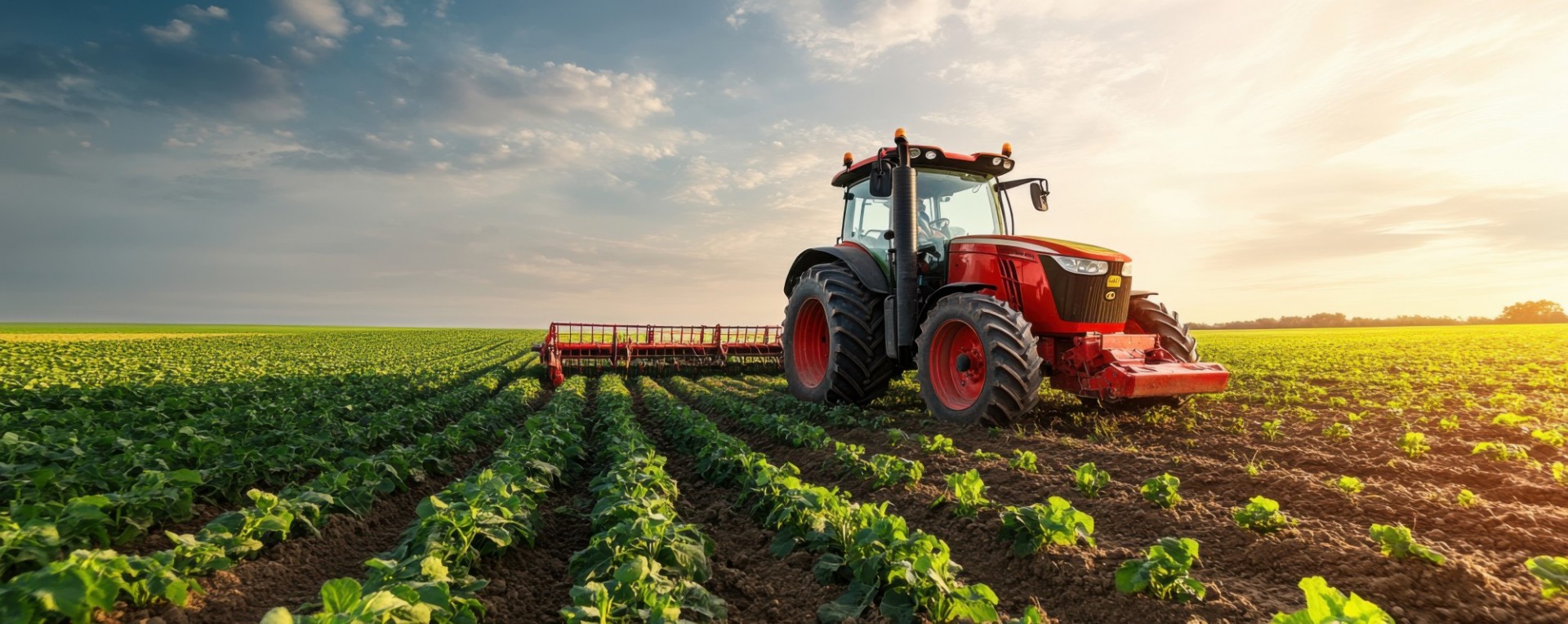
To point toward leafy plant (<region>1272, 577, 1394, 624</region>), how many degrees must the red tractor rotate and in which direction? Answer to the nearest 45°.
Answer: approximately 45° to its right

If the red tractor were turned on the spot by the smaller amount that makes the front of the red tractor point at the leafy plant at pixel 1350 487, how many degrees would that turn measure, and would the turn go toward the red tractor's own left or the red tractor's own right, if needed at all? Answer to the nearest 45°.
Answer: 0° — it already faces it

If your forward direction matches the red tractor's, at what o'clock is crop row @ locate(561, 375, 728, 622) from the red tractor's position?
The crop row is roughly at 2 o'clock from the red tractor.

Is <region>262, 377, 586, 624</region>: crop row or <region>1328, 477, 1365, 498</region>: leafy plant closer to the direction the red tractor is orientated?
the leafy plant

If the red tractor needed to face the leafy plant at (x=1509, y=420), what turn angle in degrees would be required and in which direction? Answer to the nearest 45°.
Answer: approximately 45° to its left

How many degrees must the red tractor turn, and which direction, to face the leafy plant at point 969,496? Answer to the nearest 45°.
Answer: approximately 45° to its right

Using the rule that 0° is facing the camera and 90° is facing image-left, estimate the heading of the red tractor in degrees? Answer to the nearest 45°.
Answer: approximately 315°

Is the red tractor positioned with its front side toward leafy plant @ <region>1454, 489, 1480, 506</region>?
yes

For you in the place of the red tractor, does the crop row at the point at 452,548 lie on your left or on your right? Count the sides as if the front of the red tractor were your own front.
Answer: on your right

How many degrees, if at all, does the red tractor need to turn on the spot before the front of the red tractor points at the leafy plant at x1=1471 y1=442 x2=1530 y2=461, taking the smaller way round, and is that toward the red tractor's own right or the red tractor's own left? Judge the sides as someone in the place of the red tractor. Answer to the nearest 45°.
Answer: approximately 45° to the red tractor's own left

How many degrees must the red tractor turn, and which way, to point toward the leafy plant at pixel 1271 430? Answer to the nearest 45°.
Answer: approximately 45° to its left

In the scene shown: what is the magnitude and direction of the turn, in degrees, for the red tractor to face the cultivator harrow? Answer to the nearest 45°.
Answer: approximately 180°

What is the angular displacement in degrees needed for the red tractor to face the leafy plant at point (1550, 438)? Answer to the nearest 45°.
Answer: approximately 45° to its left

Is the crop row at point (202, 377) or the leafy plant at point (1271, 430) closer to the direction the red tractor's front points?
the leafy plant

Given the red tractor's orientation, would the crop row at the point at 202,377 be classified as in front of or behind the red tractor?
behind
